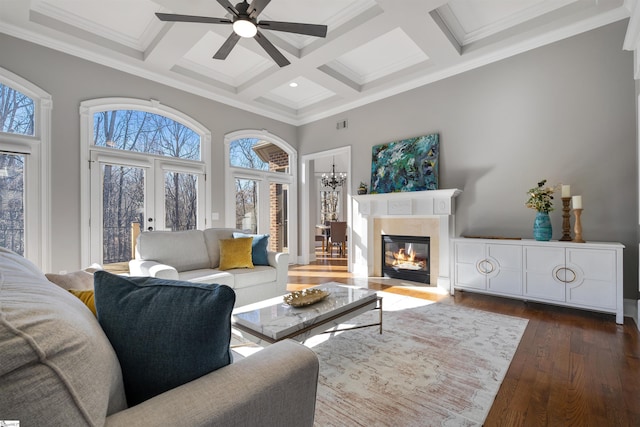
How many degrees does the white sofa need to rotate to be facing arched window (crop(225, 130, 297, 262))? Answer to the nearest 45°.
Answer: approximately 90° to its left

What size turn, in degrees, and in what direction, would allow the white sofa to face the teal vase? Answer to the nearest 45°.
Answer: approximately 45° to its left

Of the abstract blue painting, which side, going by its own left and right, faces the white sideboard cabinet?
left

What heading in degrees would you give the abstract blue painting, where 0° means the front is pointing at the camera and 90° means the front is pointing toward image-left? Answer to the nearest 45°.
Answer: approximately 45°

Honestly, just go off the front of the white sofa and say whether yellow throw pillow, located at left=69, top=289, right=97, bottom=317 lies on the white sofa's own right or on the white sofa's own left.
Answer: on the white sofa's own right

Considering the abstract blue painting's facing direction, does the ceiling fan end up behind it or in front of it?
in front

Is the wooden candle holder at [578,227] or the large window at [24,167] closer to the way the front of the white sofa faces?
the wooden candle holder

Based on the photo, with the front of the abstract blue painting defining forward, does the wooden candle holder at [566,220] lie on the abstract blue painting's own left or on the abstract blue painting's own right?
on the abstract blue painting's own left

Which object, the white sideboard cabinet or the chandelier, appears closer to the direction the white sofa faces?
the white sideboard cabinet

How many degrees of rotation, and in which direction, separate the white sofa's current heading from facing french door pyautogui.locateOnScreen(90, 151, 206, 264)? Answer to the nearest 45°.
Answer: approximately 180°

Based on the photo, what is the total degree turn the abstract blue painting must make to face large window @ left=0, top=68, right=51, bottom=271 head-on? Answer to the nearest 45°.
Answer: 0° — it already faces it

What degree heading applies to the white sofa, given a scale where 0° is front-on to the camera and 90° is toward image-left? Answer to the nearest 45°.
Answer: approximately 315°
